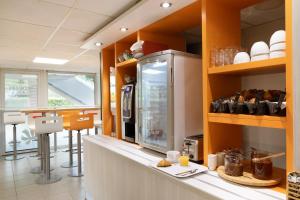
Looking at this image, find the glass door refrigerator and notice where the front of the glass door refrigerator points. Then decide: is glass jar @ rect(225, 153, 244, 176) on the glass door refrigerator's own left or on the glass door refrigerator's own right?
on the glass door refrigerator's own left

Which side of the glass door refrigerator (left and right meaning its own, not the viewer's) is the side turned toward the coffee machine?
right

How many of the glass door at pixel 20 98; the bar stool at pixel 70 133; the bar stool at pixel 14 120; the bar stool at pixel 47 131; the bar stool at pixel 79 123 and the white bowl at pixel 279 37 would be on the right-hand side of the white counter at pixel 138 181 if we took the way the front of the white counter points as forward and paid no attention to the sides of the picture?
5

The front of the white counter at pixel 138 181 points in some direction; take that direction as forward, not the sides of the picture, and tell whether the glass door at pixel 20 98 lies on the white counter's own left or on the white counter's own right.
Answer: on the white counter's own right

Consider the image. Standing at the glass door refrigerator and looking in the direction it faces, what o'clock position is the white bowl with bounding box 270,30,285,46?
The white bowl is roughly at 9 o'clock from the glass door refrigerator.

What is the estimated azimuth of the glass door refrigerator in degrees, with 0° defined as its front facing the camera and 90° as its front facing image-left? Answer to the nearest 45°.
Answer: approximately 45°

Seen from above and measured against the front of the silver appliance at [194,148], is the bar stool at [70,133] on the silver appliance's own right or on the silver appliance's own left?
on the silver appliance's own right

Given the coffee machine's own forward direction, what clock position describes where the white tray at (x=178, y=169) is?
The white tray is roughly at 10 o'clock from the coffee machine.
